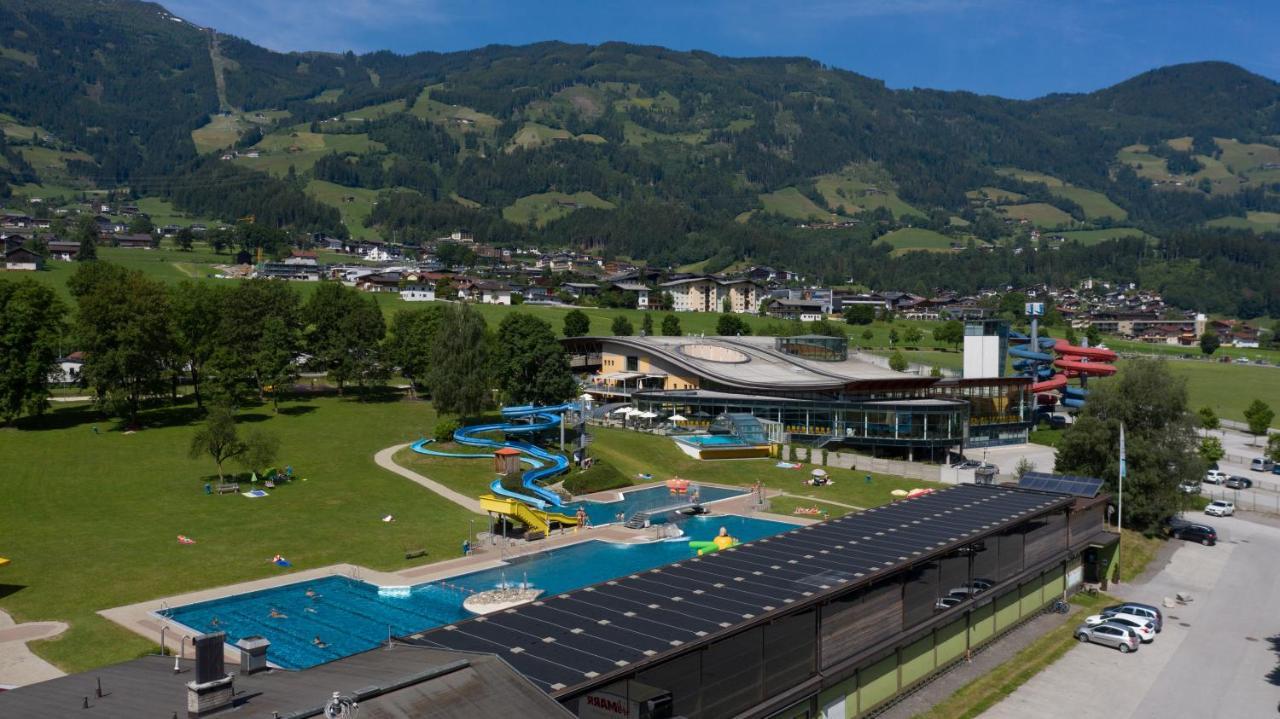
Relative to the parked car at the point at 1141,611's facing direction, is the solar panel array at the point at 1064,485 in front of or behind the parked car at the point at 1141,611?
in front

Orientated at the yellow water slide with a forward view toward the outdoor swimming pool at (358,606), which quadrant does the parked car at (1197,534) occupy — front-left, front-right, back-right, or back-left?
back-left

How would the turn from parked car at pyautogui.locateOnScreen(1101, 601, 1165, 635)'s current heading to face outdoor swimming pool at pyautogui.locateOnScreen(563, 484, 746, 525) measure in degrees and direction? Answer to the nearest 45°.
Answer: approximately 45° to its left

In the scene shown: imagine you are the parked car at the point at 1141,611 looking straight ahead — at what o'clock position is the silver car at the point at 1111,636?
The silver car is roughly at 8 o'clock from the parked car.

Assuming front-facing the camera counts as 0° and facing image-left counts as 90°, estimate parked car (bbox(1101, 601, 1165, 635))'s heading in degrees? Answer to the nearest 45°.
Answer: approximately 135°

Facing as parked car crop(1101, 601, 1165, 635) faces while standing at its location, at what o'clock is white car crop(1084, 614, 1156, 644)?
The white car is roughly at 8 o'clock from the parked car.

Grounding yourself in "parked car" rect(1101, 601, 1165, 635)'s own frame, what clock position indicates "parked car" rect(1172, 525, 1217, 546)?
"parked car" rect(1172, 525, 1217, 546) is roughly at 2 o'clock from "parked car" rect(1101, 601, 1165, 635).
